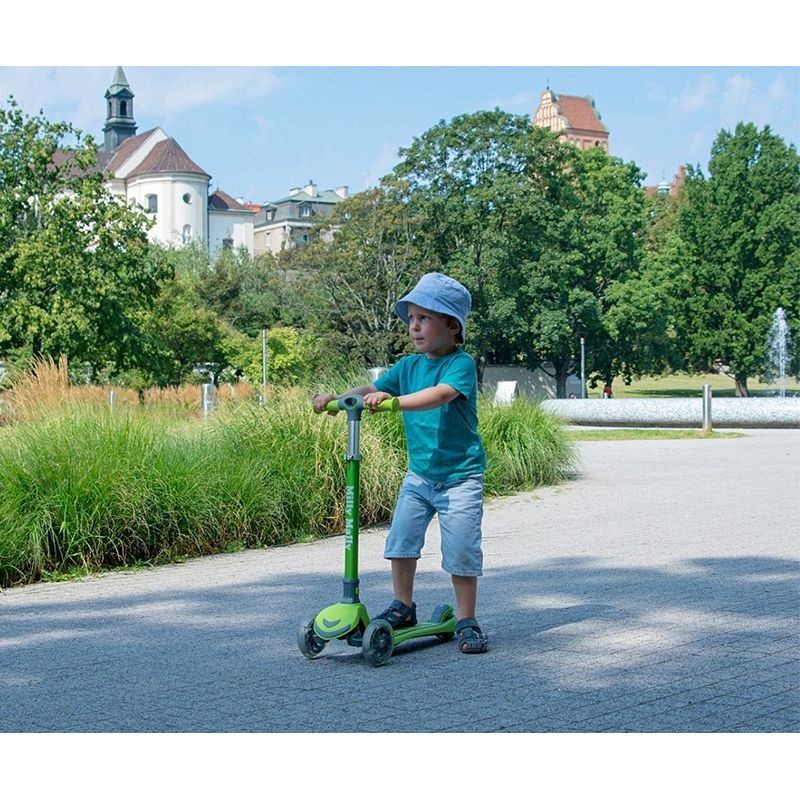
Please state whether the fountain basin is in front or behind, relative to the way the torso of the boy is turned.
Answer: behind

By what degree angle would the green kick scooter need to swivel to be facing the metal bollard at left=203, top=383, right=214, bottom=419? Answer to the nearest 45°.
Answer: approximately 135° to its right

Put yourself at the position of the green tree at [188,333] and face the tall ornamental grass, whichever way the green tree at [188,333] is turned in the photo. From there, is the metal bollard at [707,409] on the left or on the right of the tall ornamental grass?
left

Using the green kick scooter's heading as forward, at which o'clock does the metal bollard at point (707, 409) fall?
The metal bollard is roughly at 5 o'clock from the green kick scooter.

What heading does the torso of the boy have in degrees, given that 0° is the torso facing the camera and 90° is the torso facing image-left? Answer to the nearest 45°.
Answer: approximately 45°

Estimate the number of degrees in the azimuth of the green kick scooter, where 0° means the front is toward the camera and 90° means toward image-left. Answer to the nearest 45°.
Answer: approximately 45°

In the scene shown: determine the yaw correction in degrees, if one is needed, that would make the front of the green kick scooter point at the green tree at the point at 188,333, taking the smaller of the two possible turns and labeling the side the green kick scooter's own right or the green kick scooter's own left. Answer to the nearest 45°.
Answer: approximately 135° to the green kick scooter's own right

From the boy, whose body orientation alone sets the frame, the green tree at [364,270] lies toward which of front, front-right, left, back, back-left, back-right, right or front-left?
back-right

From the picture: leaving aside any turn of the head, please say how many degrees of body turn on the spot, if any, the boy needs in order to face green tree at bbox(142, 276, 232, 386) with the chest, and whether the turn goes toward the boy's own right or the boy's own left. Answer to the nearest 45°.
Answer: approximately 135° to the boy's own right

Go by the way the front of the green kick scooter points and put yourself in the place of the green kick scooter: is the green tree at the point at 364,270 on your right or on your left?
on your right
